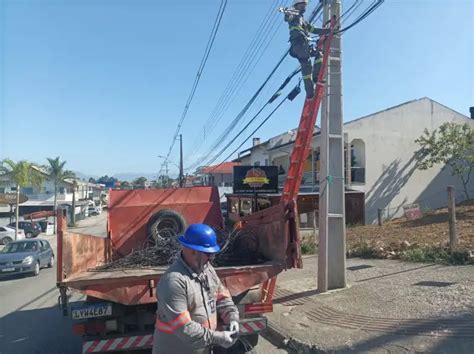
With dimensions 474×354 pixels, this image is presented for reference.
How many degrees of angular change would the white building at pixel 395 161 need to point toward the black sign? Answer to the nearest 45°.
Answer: approximately 45° to its left

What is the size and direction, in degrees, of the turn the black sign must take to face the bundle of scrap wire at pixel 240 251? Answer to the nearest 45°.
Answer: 0° — it already faces it

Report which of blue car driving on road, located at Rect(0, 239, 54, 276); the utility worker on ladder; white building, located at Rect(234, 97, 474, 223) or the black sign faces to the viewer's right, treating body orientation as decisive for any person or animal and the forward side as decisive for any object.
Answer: the utility worker on ladder

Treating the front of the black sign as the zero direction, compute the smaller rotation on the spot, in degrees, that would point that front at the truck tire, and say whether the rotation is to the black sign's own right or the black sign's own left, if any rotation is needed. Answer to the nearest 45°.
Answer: approximately 45° to the black sign's own right

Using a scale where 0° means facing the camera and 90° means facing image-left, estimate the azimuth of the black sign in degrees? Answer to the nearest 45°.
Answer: approximately 0°

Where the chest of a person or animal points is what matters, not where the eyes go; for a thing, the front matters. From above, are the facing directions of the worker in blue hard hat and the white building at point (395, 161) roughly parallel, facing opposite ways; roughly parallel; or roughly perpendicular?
roughly perpendicular

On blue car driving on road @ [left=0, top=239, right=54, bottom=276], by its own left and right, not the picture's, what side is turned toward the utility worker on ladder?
left

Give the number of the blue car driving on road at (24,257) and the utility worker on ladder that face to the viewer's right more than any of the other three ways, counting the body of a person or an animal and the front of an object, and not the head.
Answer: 1

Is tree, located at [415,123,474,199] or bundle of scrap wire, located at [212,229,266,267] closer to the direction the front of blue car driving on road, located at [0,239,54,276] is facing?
the bundle of scrap wire

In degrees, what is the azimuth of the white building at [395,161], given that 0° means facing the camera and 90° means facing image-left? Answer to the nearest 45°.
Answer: approximately 45°

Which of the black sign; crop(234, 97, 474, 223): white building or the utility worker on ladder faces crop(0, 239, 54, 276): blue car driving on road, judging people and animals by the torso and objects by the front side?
the white building
